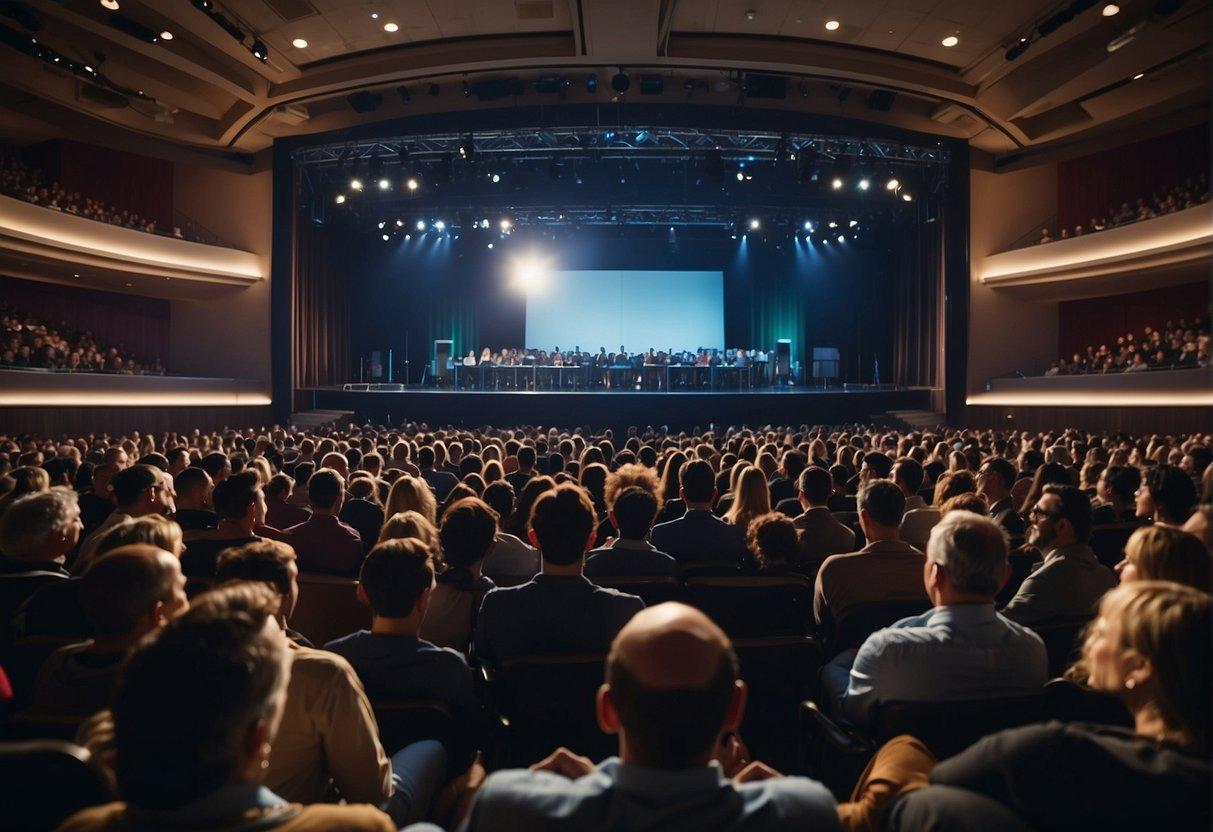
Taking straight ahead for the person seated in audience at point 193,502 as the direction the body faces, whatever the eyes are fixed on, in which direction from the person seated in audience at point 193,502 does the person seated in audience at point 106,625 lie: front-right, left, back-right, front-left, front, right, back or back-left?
back

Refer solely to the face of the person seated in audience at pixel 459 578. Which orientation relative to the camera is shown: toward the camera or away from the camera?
away from the camera

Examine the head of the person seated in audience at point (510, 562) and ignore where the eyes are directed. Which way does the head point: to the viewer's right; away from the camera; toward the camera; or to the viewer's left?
away from the camera

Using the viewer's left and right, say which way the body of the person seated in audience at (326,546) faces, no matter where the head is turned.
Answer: facing away from the viewer

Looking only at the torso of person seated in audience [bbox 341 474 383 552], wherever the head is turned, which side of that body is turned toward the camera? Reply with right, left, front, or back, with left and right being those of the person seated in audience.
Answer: back

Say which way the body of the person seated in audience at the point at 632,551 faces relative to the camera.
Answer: away from the camera

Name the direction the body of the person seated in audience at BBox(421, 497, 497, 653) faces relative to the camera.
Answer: away from the camera

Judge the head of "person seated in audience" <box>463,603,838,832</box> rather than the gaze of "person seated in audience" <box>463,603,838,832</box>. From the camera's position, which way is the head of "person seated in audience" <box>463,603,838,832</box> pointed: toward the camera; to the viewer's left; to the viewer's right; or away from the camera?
away from the camera

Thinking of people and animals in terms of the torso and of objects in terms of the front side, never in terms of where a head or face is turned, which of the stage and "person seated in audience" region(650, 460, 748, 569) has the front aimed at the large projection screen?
the person seated in audience

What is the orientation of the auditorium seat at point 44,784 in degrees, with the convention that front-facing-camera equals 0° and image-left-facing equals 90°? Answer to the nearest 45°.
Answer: approximately 225°

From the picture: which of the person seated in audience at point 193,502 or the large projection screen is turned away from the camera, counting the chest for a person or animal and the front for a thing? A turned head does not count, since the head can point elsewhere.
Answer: the person seated in audience

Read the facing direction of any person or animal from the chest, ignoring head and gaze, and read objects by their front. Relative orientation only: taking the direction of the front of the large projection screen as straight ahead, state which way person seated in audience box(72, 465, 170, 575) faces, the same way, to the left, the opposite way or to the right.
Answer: the opposite way

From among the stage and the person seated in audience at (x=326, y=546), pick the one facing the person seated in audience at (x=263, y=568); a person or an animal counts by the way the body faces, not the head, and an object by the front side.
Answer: the stage

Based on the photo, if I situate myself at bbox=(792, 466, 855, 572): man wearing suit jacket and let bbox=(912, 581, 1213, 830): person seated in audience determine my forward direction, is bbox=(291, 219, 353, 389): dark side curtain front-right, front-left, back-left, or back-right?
back-right
